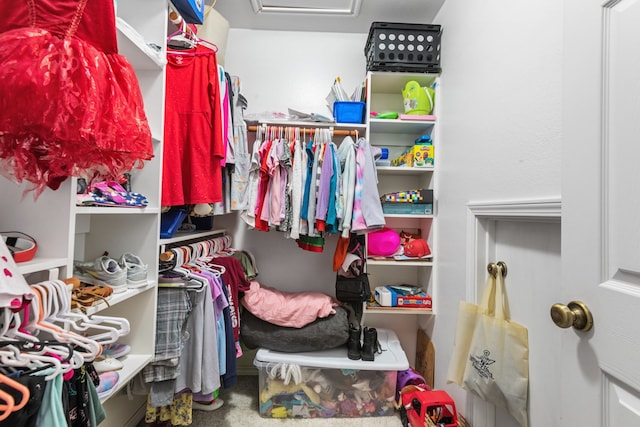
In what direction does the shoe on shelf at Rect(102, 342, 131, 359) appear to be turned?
to the viewer's right

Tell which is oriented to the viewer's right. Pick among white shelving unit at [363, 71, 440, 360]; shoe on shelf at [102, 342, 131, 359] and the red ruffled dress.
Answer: the shoe on shelf

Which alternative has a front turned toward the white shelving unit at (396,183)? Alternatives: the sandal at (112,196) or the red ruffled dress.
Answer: the sandal

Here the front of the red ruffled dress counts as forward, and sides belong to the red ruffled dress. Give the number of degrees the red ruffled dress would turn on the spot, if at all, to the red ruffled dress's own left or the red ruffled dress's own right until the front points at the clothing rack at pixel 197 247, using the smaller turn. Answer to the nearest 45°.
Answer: approximately 135° to the red ruffled dress's own left

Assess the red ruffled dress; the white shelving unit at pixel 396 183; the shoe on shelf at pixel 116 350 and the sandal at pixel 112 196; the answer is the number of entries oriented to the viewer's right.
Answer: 2

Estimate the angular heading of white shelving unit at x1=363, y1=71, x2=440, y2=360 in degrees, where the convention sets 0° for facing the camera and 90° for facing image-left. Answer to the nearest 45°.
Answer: approximately 0°

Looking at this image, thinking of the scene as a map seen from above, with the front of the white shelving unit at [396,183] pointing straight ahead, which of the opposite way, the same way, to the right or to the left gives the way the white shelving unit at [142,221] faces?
to the left

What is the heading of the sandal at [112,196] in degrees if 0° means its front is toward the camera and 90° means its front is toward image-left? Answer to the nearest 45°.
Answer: approximately 270°
